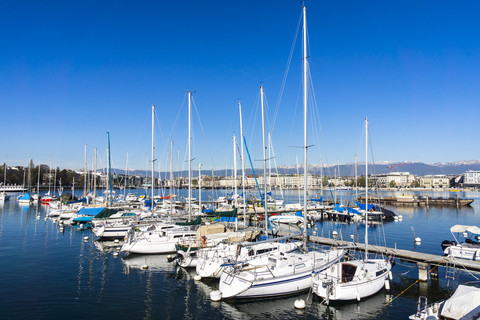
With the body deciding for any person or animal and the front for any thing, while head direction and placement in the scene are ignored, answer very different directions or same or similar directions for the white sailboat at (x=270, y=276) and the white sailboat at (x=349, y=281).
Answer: same or similar directions

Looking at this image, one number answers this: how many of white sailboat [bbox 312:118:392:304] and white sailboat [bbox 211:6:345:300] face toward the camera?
0

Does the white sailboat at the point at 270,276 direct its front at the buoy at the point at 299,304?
no

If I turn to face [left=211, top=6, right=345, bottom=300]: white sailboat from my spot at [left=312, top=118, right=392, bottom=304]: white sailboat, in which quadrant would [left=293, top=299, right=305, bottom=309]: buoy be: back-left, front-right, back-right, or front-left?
front-left
